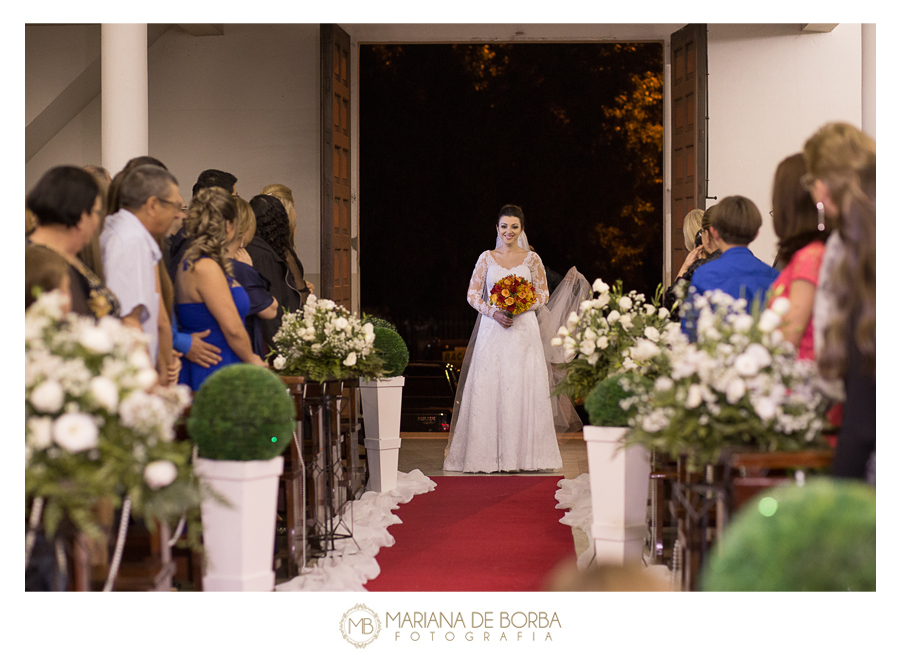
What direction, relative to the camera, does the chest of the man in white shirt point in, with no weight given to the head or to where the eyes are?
to the viewer's right

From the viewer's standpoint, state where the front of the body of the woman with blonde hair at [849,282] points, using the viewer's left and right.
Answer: facing away from the viewer and to the left of the viewer

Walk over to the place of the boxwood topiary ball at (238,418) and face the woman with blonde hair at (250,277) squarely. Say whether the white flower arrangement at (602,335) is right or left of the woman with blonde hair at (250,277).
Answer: right

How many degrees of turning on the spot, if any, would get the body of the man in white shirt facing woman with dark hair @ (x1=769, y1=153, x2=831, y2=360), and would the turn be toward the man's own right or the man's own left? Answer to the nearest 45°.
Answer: approximately 45° to the man's own right

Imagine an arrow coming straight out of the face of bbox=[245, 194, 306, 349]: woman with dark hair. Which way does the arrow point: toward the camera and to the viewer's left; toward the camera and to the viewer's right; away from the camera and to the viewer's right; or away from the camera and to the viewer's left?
away from the camera and to the viewer's right

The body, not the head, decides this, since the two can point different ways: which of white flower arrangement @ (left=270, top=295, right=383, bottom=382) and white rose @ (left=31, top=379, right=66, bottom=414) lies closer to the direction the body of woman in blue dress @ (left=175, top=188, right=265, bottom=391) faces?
the white flower arrangement

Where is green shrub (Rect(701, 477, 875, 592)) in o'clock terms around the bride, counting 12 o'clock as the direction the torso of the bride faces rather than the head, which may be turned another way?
The green shrub is roughly at 12 o'clock from the bride.

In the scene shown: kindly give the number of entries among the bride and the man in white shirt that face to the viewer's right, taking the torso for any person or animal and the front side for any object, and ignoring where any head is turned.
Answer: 1

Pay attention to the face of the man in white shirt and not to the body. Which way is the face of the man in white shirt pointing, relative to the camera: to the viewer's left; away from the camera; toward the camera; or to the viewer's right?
to the viewer's right

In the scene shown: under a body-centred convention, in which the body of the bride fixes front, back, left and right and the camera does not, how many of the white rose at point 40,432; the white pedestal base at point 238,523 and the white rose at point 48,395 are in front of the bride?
3
